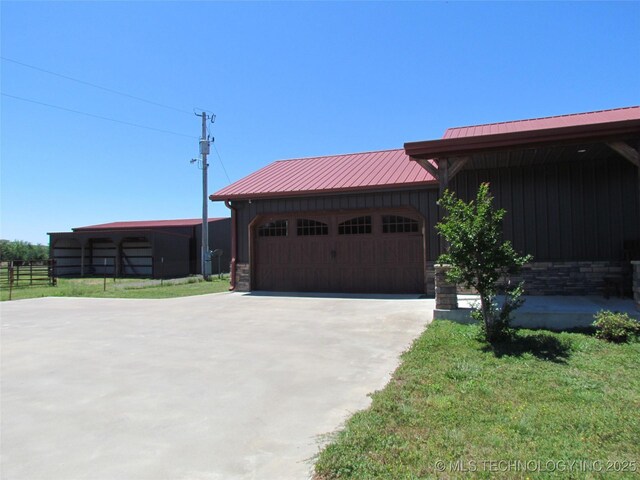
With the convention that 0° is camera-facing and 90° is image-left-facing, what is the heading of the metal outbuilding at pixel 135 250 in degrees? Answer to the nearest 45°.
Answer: approximately 45°

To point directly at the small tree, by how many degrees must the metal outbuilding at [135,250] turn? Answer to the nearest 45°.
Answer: approximately 45° to its left

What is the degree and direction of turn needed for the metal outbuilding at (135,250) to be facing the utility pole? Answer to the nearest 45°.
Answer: approximately 90° to its left

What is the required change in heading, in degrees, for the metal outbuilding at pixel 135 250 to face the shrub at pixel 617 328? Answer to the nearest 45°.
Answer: approximately 45° to its left
